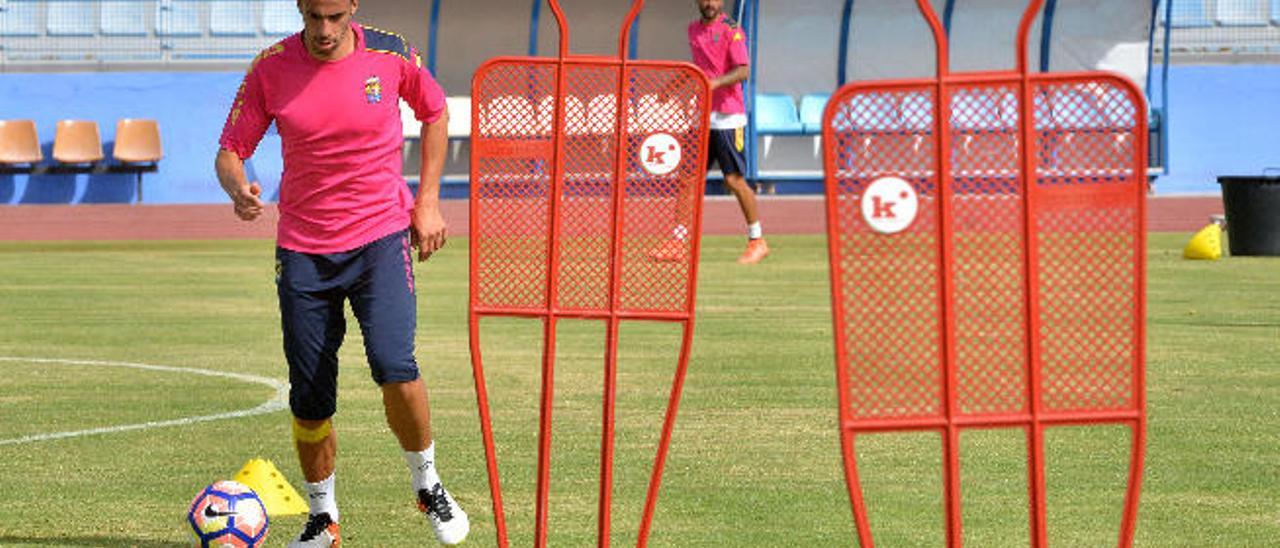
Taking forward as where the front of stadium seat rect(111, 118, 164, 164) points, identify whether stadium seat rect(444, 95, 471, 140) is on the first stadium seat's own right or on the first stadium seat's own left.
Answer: on the first stadium seat's own left

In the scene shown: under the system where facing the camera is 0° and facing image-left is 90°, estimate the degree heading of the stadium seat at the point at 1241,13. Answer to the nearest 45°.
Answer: approximately 0°

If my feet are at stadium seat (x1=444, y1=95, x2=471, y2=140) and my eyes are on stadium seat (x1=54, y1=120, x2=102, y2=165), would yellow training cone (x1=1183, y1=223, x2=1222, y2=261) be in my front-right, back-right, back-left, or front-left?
back-left

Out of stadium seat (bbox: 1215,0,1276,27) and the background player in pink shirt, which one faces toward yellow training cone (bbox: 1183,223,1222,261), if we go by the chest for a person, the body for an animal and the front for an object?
the stadium seat

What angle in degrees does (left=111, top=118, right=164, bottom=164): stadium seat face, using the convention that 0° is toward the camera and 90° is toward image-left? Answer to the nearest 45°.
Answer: approximately 0°
